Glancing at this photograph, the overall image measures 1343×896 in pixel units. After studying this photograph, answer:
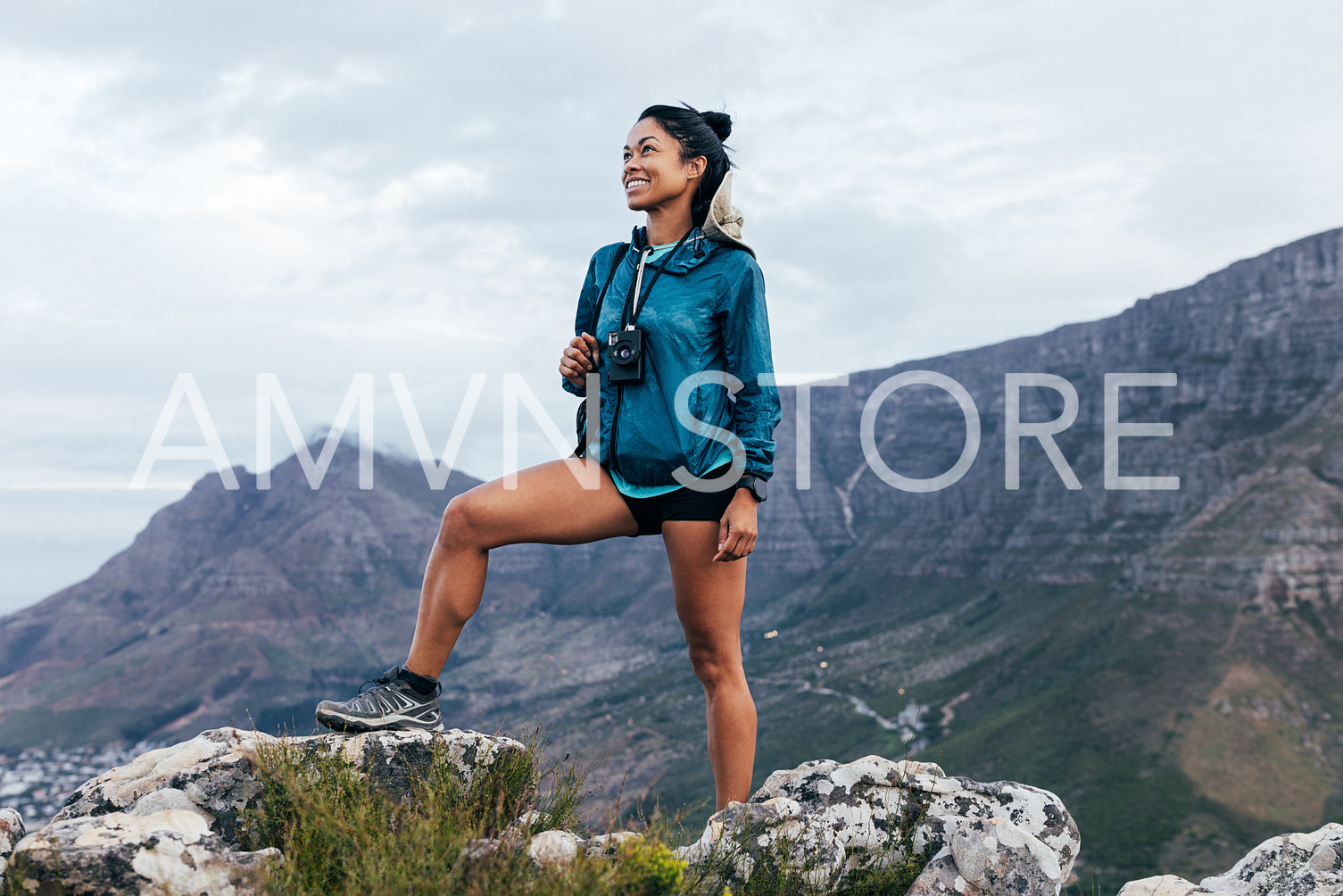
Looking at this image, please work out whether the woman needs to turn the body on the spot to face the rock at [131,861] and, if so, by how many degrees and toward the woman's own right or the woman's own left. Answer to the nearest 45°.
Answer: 0° — they already face it

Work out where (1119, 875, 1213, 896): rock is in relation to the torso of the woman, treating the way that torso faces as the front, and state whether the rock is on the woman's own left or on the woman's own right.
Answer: on the woman's own left

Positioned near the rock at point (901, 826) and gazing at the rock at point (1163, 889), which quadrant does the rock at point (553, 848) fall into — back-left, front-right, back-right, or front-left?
back-right

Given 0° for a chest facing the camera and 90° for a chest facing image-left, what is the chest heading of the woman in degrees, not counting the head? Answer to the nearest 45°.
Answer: approximately 45°

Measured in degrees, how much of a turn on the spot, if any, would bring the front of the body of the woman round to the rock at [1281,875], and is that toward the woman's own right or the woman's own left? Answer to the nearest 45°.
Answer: approximately 135° to the woman's own left

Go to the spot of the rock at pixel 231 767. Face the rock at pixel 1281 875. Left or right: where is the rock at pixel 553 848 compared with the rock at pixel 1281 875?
right
